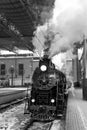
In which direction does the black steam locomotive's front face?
toward the camera
